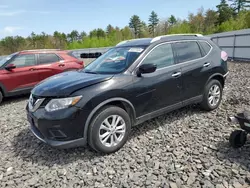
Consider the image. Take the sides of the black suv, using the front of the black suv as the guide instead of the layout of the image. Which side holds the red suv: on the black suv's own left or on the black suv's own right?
on the black suv's own right

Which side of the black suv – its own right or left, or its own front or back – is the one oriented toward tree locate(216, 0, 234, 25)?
back

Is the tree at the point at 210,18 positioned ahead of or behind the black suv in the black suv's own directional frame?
behind

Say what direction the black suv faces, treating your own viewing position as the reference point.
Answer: facing the viewer and to the left of the viewer

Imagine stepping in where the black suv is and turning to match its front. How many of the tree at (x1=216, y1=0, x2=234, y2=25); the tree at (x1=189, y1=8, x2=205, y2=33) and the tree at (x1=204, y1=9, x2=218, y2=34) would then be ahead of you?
0

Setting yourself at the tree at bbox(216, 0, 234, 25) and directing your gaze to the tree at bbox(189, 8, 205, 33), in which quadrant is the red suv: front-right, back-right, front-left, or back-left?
front-left

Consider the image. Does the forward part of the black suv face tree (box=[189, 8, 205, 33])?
no
